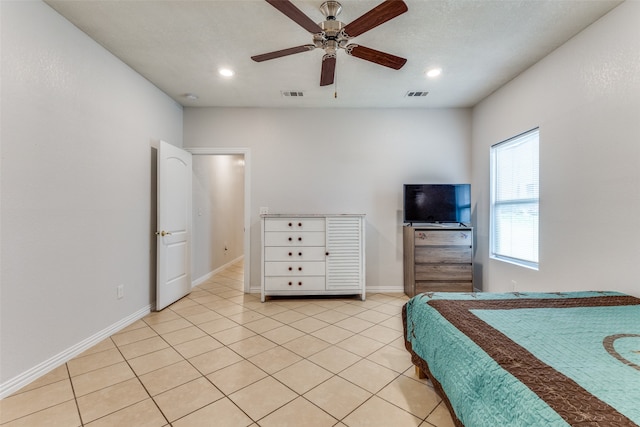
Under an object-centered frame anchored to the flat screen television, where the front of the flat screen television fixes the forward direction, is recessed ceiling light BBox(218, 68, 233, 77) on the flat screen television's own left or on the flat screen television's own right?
on the flat screen television's own right

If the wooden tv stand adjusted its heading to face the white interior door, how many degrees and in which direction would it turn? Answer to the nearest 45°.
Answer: approximately 45° to its right

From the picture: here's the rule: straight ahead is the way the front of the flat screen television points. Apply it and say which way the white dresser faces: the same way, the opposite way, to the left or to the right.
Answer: the same way

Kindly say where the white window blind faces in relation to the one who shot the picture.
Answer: facing the viewer and to the left of the viewer

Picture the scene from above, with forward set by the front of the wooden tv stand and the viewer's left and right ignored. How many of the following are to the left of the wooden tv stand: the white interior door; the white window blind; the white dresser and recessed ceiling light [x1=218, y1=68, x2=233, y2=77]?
1

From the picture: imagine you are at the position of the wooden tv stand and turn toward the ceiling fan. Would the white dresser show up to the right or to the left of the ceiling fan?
right

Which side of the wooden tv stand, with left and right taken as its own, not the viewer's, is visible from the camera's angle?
front

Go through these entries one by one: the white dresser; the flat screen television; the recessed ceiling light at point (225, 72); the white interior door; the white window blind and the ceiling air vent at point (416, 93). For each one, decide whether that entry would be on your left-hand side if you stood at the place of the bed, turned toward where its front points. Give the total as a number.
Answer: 0

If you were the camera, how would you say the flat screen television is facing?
facing the viewer

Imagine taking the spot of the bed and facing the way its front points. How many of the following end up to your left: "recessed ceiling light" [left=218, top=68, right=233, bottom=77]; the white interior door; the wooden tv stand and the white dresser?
0

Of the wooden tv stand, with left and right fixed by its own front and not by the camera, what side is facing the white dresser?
right

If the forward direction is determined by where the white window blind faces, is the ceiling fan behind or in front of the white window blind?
in front

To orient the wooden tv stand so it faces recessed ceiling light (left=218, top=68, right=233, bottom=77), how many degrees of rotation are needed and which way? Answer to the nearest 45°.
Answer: approximately 45° to its right

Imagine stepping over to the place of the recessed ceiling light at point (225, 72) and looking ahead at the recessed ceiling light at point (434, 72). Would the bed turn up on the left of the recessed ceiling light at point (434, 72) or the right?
right

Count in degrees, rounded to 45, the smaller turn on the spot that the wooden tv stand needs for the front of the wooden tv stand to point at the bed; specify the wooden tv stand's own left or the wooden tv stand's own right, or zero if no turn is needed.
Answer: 0° — it already faces it

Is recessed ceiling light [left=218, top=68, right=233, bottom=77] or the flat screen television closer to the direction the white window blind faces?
the recessed ceiling light

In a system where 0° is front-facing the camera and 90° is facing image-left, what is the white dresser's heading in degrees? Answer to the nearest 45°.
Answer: approximately 0°

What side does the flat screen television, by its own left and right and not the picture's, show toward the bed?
front
